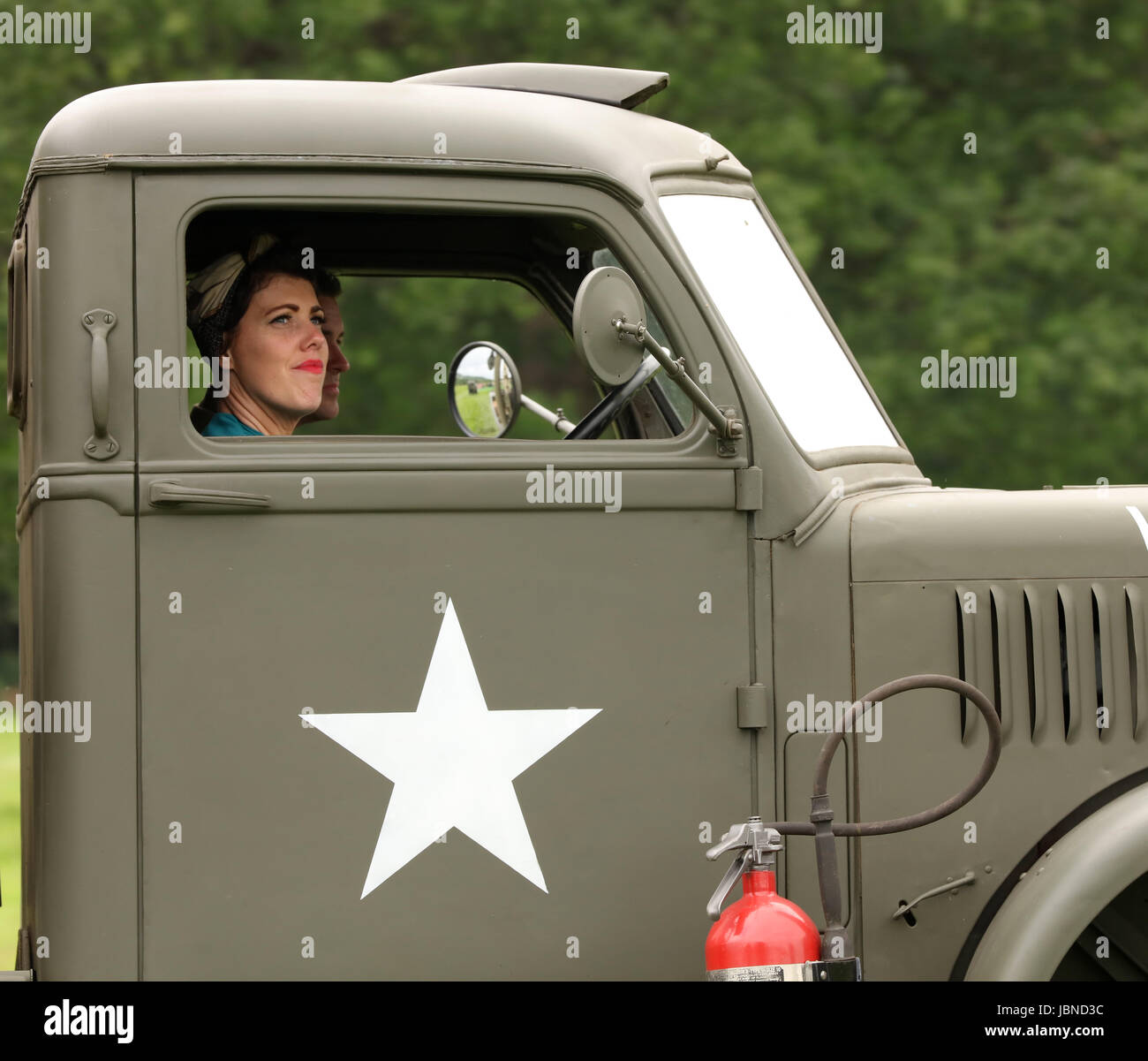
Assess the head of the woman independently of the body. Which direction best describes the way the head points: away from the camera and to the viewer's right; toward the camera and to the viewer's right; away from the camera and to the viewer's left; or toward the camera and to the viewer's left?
toward the camera and to the viewer's right

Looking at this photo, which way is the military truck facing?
to the viewer's right
